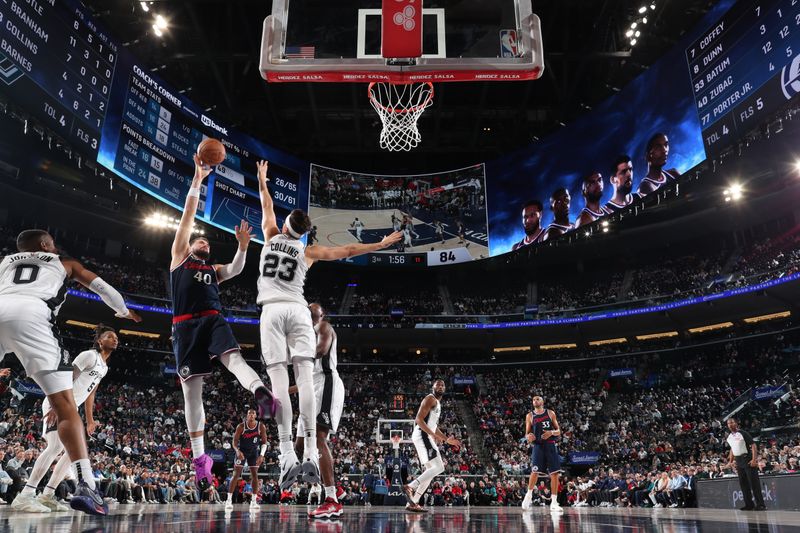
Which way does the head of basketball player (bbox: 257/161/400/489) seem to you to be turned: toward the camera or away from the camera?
away from the camera

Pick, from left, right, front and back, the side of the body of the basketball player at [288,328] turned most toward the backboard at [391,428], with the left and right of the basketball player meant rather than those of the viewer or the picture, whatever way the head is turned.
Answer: front

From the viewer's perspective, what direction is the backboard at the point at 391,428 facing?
toward the camera

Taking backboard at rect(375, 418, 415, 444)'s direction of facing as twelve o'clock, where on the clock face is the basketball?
The basketball is roughly at 12 o'clock from the backboard.

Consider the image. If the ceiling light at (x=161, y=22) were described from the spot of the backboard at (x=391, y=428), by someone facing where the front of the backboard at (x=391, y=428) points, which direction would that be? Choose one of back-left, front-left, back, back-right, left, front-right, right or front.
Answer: front-right

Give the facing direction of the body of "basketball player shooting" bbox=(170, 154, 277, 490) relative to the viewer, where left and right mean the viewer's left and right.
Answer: facing the viewer and to the right of the viewer

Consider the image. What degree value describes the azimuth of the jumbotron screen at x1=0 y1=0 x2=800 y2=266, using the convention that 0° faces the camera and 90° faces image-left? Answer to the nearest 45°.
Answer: approximately 0°

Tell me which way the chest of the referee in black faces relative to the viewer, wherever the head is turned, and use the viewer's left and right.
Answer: facing the viewer and to the left of the viewer
